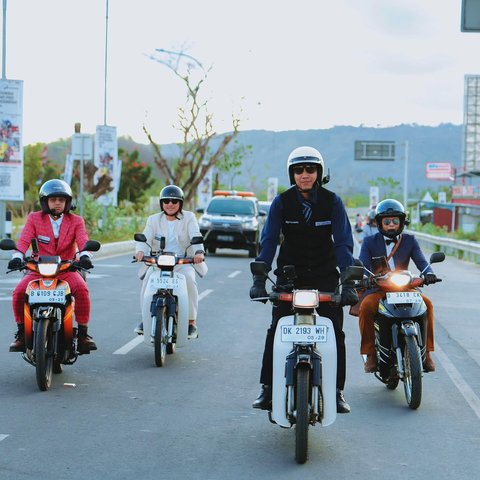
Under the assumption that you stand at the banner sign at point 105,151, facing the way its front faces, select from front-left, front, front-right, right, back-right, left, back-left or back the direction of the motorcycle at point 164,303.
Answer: front

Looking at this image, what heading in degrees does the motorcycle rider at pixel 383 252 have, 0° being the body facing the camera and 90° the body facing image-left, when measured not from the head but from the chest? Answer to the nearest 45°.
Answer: approximately 0°

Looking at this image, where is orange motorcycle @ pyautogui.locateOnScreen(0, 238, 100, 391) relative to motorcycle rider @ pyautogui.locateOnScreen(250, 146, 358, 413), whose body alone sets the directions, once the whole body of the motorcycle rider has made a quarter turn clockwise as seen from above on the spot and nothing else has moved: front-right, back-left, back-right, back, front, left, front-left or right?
front-right

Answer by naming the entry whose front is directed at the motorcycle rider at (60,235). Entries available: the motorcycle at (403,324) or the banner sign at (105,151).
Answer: the banner sign

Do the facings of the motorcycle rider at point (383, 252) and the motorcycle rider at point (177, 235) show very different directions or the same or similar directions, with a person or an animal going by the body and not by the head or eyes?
same or similar directions

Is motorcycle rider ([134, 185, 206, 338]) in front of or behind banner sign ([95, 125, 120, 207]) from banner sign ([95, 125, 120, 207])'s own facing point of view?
in front

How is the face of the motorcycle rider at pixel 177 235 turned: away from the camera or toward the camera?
toward the camera

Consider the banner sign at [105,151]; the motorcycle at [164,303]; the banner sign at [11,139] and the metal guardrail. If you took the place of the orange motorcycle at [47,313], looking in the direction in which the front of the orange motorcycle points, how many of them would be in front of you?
0

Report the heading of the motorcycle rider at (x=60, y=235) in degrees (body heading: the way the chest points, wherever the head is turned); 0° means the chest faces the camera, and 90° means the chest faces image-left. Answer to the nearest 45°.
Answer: approximately 0°

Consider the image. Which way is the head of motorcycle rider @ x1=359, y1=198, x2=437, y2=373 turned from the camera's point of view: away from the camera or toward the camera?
toward the camera

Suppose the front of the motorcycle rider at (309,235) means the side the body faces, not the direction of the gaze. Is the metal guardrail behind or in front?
behind

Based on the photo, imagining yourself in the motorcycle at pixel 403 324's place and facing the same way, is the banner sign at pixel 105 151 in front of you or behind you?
behind

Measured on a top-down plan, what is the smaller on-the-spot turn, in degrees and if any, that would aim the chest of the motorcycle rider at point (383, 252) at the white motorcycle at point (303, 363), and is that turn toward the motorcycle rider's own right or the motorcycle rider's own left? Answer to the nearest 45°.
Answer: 0° — they already face it

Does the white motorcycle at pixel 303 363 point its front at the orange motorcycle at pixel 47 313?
no

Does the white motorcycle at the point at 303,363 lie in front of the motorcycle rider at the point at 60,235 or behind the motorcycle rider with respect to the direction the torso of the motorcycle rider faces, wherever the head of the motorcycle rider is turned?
in front

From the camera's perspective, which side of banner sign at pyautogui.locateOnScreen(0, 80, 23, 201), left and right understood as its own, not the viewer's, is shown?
front

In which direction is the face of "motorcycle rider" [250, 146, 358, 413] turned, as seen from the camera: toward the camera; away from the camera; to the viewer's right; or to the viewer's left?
toward the camera
